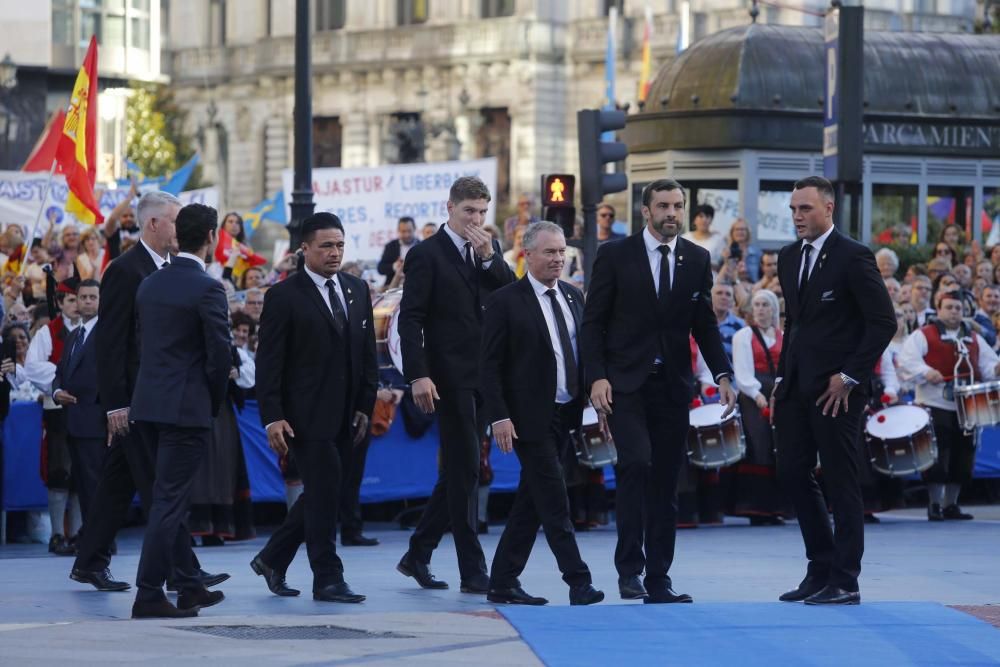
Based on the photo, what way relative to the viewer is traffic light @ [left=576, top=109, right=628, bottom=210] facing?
to the viewer's right

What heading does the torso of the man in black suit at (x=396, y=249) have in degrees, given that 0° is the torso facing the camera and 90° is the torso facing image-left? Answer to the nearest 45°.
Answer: approximately 0°

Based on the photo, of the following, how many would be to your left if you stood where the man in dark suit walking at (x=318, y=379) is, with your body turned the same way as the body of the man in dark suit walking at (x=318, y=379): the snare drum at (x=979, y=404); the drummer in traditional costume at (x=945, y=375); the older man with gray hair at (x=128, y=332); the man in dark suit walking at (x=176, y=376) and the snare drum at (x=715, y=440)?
3

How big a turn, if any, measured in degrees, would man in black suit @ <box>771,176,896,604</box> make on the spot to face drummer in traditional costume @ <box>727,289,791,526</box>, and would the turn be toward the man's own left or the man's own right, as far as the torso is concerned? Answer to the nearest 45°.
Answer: approximately 135° to the man's own right

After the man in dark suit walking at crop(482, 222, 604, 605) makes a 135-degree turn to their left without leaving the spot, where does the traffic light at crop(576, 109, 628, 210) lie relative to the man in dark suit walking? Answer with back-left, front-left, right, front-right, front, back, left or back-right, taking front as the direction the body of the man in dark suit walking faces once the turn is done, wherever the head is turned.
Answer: front

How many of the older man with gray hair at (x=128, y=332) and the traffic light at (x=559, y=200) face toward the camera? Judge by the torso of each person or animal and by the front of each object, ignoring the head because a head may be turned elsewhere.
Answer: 1

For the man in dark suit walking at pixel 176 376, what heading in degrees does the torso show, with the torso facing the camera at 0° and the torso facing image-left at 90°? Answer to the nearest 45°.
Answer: approximately 225°
